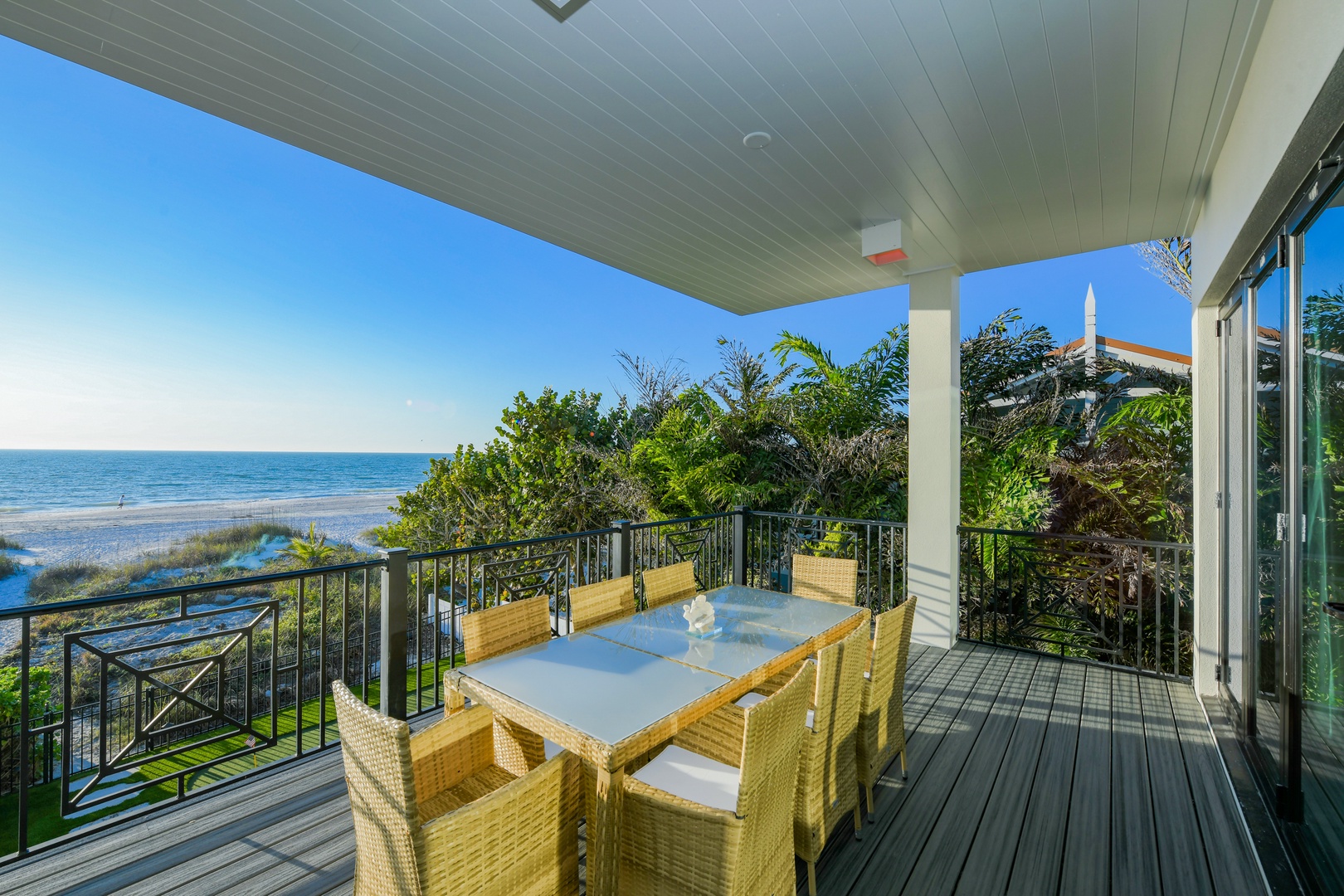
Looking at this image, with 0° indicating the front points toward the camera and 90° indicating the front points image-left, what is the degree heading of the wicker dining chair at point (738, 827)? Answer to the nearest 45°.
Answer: approximately 135°

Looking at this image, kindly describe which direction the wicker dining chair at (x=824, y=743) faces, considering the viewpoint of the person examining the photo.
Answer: facing away from the viewer and to the left of the viewer

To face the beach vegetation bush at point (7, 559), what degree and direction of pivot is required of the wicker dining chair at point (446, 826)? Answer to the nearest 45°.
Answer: approximately 90° to its left

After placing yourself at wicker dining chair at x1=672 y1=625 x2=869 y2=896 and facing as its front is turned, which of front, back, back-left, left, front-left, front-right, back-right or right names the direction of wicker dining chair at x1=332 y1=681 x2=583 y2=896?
left

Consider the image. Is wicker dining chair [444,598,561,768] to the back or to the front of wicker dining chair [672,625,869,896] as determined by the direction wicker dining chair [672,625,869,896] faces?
to the front

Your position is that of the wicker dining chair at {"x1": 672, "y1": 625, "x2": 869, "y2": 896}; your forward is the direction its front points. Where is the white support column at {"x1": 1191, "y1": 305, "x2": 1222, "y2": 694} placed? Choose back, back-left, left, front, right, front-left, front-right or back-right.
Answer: right

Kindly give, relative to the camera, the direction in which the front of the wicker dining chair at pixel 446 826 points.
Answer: facing away from the viewer and to the right of the viewer

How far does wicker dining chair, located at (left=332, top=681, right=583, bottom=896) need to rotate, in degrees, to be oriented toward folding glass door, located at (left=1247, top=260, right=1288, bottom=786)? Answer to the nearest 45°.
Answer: approximately 45° to its right

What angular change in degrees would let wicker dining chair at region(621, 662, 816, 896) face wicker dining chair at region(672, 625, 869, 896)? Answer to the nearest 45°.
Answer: approximately 90° to its right

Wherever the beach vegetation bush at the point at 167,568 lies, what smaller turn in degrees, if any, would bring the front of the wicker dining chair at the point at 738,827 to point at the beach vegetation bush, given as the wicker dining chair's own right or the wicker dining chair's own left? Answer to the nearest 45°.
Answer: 0° — it already faces it

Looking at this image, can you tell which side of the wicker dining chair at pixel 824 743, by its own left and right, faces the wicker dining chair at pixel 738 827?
left

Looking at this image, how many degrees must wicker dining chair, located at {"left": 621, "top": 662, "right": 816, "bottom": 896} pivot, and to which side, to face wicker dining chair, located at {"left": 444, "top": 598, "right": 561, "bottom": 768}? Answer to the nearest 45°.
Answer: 0° — it already faces it

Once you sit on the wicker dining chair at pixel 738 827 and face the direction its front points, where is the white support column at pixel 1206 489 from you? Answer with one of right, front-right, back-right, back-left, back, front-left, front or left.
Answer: right

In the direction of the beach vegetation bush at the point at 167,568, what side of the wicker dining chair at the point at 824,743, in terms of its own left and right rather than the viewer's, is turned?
front
